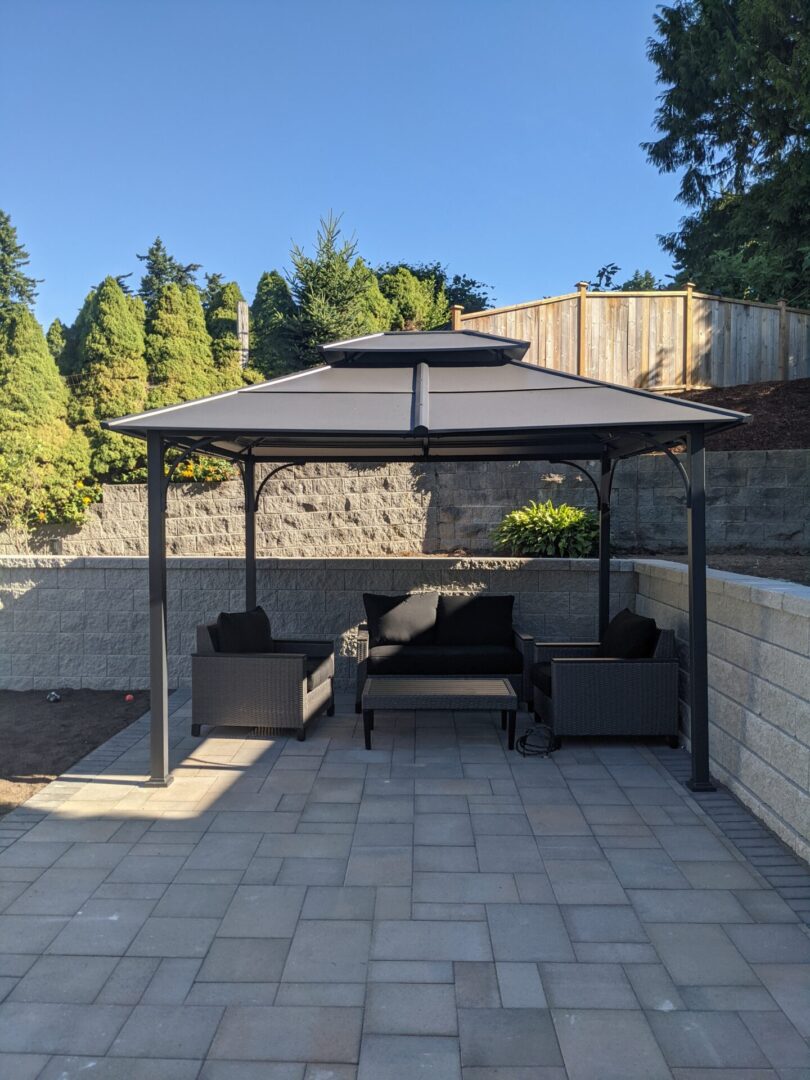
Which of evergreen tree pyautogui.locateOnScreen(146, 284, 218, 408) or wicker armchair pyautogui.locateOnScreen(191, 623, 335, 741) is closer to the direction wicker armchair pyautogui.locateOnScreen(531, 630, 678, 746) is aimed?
the wicker armchair

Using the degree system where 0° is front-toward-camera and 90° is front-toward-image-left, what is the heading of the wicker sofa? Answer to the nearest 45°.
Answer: approximately 0°

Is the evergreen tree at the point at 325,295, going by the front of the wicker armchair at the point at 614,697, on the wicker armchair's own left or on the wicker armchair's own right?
on the wicker armchair's own right

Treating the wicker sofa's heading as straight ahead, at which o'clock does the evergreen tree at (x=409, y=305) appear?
The evergreen tree is roughly at 6 o'clock from the wicker sofa.

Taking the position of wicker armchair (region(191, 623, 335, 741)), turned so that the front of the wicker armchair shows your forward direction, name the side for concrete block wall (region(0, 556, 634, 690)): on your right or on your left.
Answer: on your left

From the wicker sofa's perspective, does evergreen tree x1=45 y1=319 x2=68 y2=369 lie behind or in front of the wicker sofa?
behind

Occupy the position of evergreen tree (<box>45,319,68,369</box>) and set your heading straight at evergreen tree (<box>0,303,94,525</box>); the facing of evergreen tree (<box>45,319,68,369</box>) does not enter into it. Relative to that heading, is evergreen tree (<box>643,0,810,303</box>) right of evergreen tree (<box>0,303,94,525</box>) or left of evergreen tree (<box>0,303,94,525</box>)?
left

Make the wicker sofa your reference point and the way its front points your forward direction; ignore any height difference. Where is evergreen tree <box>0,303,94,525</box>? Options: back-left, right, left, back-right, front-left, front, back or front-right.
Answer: back-right
